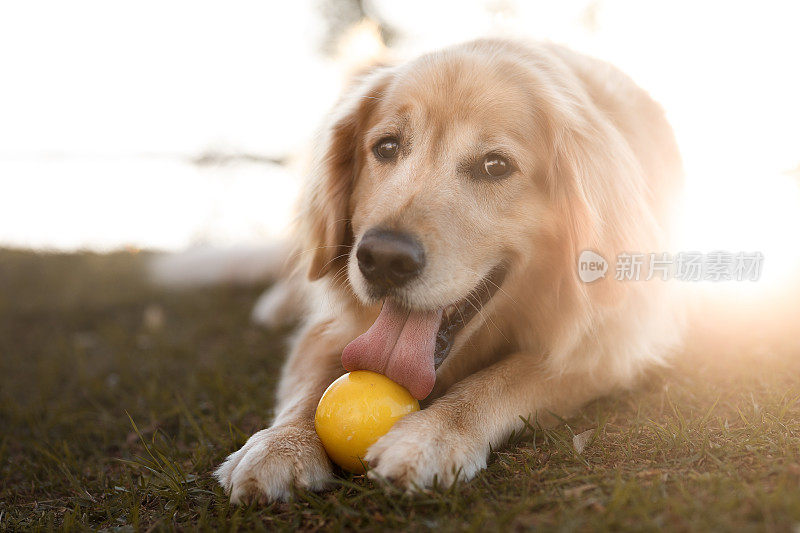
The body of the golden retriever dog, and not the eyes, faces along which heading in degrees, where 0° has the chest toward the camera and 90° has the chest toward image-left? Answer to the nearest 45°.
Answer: approximately 45°
